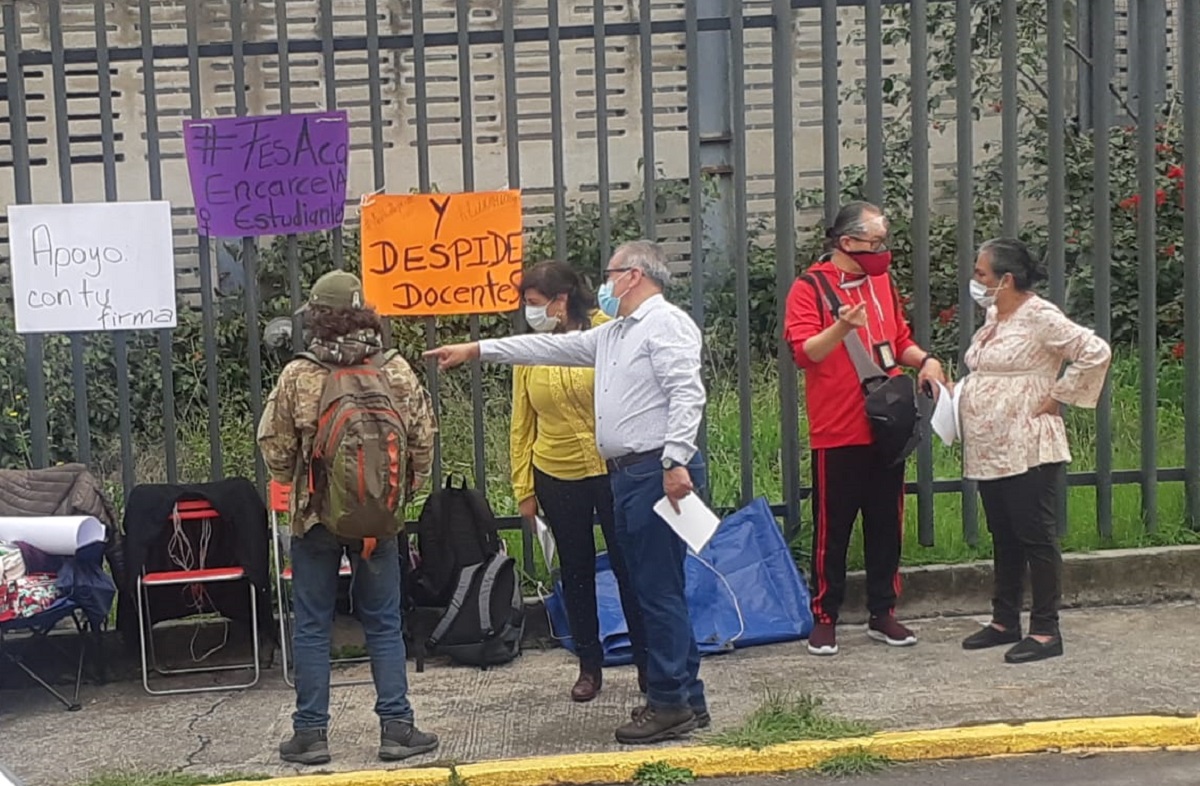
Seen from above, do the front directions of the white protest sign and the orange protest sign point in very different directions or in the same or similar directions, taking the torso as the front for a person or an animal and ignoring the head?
same or similar directions

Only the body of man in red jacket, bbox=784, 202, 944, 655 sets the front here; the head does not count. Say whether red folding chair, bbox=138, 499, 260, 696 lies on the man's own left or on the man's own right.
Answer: on the man's own right

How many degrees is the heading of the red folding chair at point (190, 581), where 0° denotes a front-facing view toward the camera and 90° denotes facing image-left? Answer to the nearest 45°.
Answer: approximately 0°

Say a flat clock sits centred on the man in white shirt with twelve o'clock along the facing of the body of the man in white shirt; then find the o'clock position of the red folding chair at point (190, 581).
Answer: The red folding chair is roughly at 1 o'clock from the man in white shirt.

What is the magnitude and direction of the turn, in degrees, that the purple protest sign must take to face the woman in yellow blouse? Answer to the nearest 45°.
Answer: approximately 45° to its left

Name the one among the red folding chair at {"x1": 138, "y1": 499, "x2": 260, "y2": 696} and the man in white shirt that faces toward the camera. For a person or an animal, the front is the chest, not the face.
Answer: the red folding chair

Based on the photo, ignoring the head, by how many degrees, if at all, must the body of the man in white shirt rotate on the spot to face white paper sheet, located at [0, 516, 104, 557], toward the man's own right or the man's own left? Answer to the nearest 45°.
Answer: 0° — they already face it

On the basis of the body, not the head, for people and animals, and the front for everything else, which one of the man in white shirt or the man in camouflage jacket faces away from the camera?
the man in camouflage jacket

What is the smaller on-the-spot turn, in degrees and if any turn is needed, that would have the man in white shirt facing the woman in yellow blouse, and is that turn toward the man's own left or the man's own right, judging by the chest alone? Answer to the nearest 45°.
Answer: approximately 45° to the man's own right

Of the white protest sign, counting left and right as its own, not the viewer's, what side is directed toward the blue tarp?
left

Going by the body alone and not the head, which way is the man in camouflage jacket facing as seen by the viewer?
away from the camera

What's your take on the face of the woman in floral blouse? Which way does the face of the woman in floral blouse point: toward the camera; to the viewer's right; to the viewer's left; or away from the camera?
to the viewer's left

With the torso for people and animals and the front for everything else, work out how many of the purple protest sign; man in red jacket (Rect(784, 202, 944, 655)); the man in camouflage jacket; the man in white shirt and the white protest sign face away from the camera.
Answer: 1

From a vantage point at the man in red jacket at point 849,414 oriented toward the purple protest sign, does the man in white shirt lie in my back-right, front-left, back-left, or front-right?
front-left

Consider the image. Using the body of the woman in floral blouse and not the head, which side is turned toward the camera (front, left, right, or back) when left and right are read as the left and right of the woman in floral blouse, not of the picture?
left

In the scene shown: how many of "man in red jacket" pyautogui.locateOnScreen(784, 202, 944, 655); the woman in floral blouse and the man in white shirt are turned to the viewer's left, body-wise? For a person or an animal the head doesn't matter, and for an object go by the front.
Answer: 2

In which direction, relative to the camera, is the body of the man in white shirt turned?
to the viewer's left

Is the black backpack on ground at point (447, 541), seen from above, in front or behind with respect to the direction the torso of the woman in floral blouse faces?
in front

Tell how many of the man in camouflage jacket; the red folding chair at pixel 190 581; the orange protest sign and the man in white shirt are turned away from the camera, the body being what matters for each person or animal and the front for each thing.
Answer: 1

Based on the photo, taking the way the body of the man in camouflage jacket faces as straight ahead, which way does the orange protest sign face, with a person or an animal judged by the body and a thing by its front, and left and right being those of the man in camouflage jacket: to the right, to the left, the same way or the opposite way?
the opposite way

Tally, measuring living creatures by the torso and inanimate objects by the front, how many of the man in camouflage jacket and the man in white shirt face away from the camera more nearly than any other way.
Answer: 1
